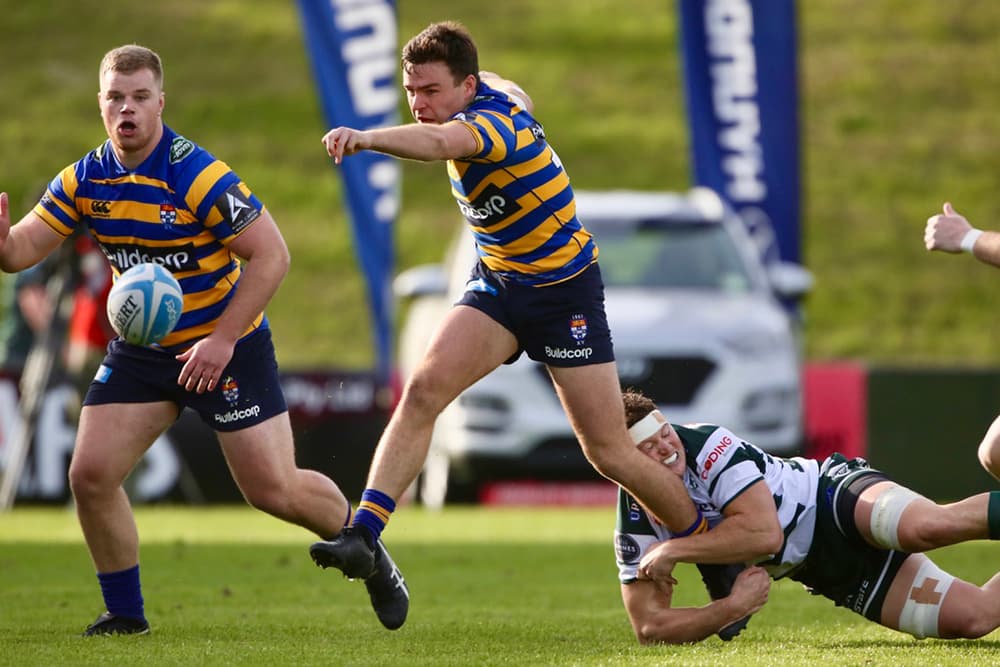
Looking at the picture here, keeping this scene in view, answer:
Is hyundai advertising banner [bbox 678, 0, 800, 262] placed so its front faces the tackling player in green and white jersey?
yes

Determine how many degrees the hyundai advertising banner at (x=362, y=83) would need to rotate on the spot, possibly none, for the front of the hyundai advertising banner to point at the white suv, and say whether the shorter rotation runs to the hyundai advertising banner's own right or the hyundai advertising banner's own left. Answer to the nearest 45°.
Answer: approximately 45° to the hyundai advertising banner's own left

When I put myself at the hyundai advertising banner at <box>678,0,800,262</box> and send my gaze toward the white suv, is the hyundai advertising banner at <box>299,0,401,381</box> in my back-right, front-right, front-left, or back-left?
front-right

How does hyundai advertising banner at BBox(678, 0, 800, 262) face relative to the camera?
toward the camera

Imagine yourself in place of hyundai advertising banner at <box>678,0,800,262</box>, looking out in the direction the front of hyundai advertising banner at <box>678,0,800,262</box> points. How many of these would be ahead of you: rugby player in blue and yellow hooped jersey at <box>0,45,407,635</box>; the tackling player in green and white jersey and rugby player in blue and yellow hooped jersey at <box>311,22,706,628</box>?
3

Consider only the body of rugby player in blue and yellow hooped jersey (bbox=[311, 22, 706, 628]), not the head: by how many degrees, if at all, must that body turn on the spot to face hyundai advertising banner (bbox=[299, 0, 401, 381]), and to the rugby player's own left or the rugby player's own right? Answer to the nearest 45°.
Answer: approximately 135° to the rugby player's own right

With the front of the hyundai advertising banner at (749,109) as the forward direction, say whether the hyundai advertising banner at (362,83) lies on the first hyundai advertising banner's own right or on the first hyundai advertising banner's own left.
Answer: on the first hyundai advertising banner's own right

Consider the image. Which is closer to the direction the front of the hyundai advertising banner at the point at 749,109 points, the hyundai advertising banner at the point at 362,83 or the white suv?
the white suv

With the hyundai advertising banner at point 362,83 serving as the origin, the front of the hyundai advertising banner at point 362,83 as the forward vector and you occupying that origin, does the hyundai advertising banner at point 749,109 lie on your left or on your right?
on your left

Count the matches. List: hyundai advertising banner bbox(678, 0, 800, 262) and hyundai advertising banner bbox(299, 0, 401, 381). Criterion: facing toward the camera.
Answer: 2

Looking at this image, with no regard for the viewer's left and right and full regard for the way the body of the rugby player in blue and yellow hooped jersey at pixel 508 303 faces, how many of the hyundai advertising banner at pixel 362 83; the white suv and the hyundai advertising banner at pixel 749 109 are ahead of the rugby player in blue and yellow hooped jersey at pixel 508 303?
0

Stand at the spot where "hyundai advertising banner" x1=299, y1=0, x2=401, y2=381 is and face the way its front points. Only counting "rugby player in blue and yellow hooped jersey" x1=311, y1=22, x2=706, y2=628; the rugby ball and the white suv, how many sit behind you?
0

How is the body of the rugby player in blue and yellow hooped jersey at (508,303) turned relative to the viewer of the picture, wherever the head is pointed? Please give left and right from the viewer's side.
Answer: facing the viewer and to the left of the viewer

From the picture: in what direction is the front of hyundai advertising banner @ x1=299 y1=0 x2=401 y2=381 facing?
toward the camera

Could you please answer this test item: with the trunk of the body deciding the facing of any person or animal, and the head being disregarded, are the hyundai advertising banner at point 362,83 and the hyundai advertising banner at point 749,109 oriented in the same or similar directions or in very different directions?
same or similar directions

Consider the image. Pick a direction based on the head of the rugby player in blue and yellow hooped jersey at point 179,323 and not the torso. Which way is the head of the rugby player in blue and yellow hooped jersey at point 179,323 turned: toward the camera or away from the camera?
toward the camera

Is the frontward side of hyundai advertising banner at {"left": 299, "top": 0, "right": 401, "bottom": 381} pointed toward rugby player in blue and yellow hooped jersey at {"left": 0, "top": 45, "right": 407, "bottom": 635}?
yes

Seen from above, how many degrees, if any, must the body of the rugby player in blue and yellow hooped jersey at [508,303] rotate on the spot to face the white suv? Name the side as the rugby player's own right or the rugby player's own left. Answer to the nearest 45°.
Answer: approximately 135° to the rugby player's own right

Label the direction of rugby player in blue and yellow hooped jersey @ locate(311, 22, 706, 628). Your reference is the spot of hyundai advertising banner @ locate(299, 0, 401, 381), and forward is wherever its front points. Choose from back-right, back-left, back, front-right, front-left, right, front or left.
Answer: front
